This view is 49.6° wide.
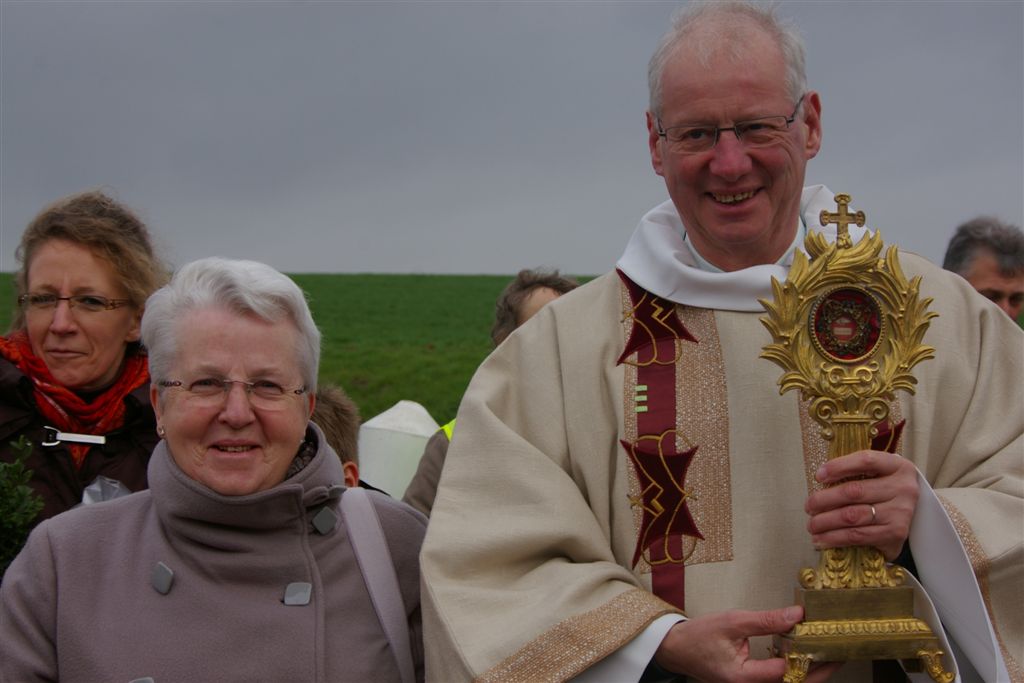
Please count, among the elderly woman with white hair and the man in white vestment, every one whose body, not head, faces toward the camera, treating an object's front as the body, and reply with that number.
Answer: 2

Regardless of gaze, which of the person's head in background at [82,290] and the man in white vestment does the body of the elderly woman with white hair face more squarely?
the man in white vestment

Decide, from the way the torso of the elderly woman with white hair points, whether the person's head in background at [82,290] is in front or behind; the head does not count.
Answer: behind

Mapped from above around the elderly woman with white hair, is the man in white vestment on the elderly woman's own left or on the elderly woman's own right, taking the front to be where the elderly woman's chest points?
on the elderly woman's own left

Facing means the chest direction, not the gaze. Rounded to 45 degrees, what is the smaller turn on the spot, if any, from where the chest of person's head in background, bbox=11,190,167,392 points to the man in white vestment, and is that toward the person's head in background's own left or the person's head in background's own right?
approximately 90° to the person's head in background's own left

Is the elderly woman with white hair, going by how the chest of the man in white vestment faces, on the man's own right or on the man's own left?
on the man's own right

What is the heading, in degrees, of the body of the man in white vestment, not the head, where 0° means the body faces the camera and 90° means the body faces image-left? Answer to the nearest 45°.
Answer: approximately 0°

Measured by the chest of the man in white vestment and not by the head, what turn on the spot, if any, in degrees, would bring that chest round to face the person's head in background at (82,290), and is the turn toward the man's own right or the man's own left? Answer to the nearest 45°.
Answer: approximately 90° to the man's own right

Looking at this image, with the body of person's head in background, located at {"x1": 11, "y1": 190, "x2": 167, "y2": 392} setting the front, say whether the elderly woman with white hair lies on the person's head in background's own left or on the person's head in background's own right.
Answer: on the person's head in background's own left
